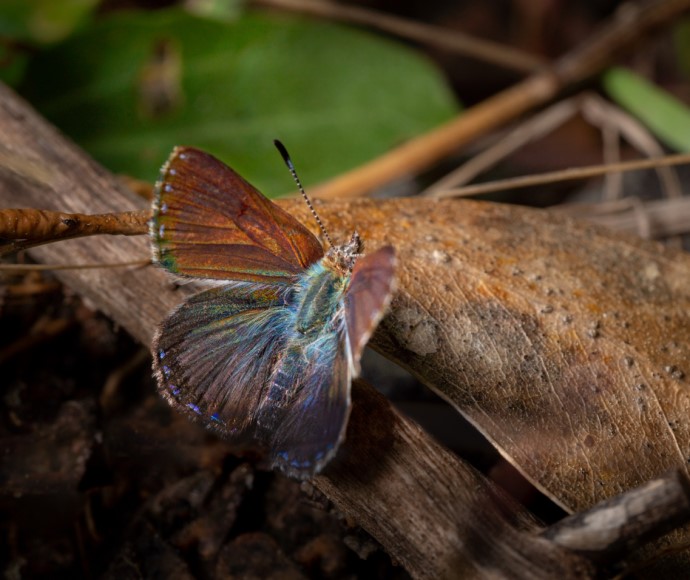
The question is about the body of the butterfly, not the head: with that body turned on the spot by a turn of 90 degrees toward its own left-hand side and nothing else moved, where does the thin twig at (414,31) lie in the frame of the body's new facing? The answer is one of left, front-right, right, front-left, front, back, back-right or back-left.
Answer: front-right

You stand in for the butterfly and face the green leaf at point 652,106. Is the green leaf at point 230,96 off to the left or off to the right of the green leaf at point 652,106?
left

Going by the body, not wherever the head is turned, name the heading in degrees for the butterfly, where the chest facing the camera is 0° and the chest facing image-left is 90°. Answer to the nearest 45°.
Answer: approximately 225°

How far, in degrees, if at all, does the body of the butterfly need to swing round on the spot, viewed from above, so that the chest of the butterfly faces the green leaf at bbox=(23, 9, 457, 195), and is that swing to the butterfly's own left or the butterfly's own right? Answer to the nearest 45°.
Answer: approximately 45° to the butterfly's own left

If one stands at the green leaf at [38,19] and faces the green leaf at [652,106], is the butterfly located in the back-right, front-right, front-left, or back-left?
front-right

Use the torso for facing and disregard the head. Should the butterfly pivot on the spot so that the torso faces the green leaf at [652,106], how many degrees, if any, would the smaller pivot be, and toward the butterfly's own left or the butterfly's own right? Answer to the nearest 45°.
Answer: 0° — it already faces it

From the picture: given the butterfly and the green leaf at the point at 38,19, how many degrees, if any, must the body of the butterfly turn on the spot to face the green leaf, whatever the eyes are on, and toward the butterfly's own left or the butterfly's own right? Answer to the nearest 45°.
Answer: approximately 90° to the butterfly's own left
